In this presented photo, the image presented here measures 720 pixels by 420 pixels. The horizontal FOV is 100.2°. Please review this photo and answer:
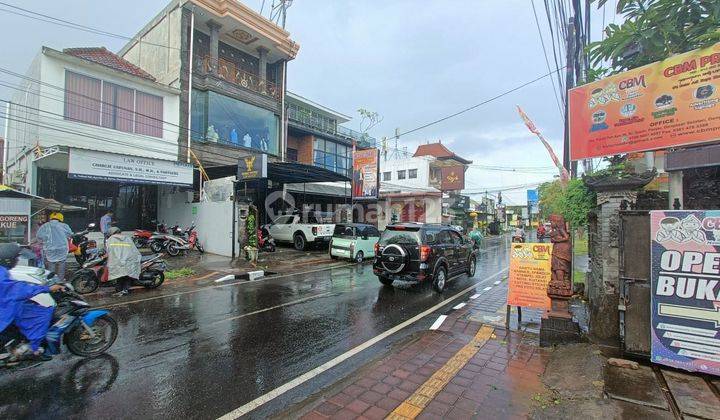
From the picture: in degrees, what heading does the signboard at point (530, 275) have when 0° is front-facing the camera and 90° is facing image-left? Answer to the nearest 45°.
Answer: approximately 0°

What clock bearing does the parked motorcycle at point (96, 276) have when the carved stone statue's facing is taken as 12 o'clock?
The parked motorcycle is roughly at 1 o'clock from the carved stone statue.

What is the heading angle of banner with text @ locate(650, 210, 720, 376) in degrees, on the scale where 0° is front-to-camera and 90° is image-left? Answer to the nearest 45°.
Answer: approximately 45°

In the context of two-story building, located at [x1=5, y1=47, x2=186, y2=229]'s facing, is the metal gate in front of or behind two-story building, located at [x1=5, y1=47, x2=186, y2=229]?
in front

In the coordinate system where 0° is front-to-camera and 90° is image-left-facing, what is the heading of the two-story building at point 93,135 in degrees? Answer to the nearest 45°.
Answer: approximately 315°

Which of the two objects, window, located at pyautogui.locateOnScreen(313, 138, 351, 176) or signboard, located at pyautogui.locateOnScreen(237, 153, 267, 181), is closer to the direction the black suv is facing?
the window

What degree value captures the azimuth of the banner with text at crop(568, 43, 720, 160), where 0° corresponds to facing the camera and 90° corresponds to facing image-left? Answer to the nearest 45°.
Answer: approximately 45°
